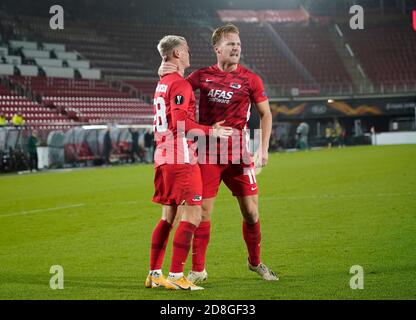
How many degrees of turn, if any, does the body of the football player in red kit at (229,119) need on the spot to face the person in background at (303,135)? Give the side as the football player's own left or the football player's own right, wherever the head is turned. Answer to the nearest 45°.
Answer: approximately 180°

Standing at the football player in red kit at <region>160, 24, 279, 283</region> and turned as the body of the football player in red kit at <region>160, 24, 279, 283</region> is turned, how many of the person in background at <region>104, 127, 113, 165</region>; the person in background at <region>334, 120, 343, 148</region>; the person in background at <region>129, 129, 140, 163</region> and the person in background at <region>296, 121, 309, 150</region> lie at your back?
4

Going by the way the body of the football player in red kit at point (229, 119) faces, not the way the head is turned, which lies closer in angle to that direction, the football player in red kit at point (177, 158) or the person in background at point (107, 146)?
the football player in red kit

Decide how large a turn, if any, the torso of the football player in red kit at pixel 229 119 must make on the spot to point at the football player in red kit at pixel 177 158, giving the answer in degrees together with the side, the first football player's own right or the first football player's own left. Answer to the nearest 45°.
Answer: approximately 45° to the first football player's own right

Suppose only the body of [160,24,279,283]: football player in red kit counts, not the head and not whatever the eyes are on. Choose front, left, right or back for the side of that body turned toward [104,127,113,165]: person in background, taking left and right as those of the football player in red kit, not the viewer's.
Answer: back

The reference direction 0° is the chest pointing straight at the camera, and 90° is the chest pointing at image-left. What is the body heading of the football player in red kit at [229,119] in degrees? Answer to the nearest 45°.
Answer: approximately 0°

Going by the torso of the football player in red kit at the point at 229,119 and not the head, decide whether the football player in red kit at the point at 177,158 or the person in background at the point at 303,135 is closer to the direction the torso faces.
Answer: the football player in red kit

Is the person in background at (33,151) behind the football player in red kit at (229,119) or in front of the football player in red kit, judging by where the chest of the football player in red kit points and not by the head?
behind

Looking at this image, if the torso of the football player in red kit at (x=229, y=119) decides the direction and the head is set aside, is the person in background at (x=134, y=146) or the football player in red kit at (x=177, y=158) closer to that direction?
the football player in red kit

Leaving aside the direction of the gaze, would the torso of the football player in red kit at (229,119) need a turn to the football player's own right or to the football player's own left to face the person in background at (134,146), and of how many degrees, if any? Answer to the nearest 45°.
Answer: approximately 180°

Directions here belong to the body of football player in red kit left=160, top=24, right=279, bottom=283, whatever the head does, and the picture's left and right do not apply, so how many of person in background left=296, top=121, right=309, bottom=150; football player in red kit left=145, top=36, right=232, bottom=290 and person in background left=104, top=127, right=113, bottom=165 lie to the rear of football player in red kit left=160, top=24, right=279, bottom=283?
2

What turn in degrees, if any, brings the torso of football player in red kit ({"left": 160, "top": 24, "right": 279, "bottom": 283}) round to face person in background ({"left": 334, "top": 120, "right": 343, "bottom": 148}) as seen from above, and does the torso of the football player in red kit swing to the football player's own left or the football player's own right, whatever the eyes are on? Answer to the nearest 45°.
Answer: approximately 180°
